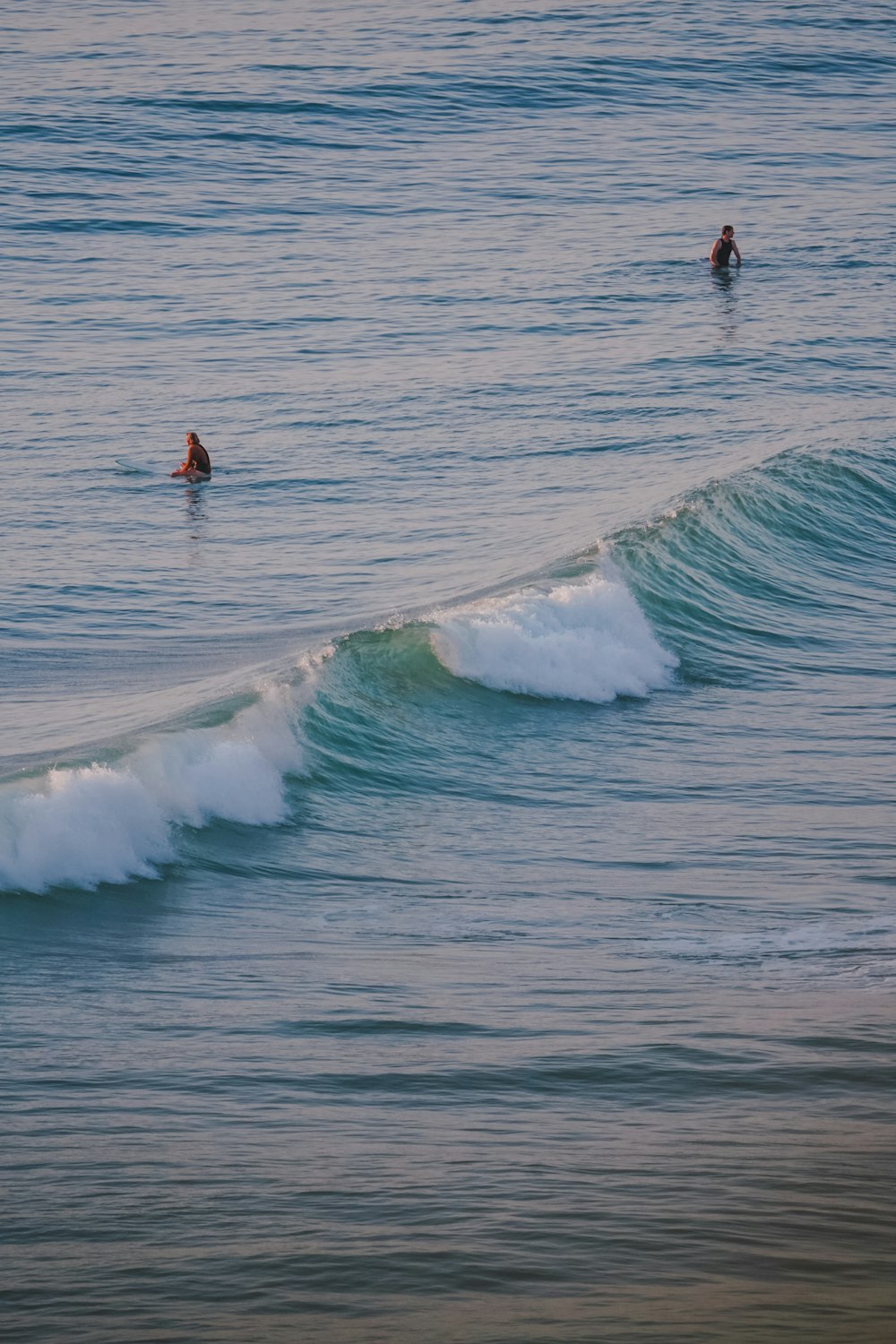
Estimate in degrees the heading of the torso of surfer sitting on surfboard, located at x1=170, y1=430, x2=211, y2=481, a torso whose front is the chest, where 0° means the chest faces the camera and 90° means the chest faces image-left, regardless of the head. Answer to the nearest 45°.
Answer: approximately 90°

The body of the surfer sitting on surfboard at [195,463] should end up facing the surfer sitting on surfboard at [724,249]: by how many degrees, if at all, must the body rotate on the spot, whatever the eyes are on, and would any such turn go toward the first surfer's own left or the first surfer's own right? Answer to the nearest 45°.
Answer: approximately 135° to the first surfer's own right
